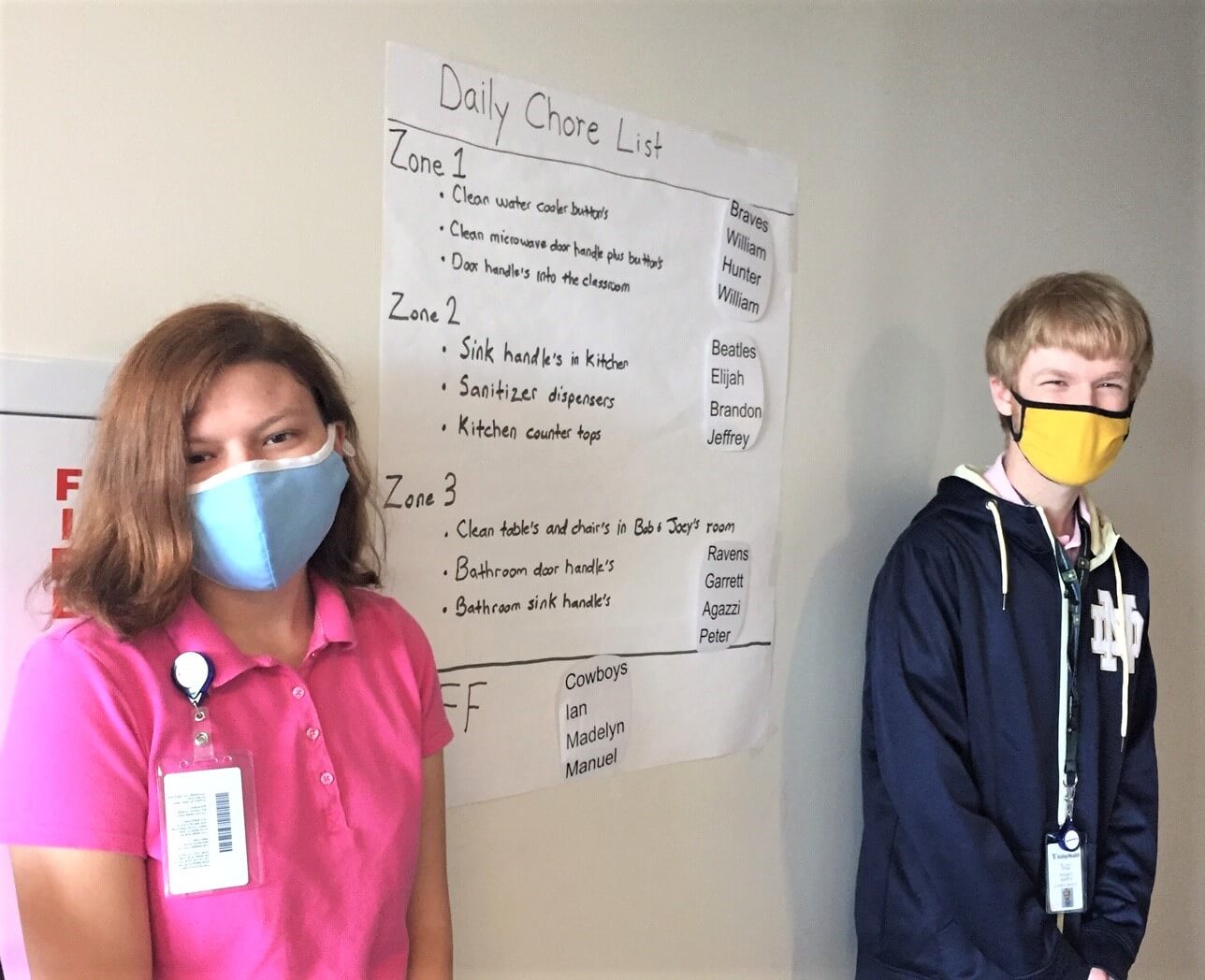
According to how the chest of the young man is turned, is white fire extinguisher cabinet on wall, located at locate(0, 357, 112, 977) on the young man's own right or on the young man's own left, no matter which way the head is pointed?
on the young man's own right

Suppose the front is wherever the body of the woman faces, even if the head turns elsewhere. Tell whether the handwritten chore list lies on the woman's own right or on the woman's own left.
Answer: on the woman's own left

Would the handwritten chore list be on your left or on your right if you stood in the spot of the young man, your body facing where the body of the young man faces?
on your right

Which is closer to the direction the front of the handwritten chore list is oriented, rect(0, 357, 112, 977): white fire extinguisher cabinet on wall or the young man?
the young man

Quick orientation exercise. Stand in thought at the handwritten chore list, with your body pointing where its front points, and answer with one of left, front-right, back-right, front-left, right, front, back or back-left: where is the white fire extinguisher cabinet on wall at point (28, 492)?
right

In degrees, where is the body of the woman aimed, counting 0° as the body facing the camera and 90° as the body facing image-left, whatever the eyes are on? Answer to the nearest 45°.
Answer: approximately 315°

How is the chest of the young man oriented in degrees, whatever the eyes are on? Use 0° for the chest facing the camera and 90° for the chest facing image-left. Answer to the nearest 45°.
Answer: approximately 315°
